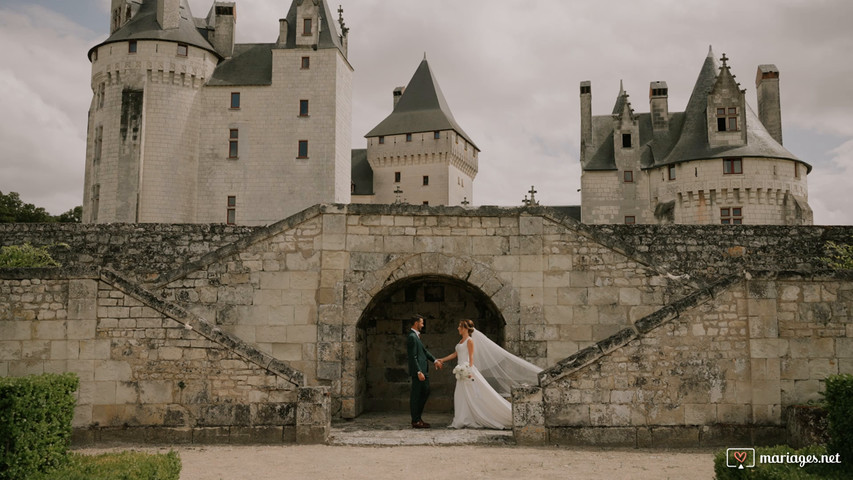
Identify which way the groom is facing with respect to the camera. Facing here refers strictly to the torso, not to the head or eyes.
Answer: to the viewer's right

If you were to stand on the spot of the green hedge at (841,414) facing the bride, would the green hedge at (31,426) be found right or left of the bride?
left

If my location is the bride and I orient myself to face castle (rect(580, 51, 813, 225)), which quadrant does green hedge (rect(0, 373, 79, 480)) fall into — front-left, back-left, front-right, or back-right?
back-left

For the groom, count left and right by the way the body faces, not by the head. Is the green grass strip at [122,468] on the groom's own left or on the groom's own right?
on the groom's own right

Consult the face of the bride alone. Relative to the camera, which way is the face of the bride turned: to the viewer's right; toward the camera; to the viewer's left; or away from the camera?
to the viewer's left

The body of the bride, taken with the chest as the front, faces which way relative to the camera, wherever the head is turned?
to the viewer's left

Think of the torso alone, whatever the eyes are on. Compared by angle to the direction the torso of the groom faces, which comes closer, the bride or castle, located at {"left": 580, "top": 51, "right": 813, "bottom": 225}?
the bride

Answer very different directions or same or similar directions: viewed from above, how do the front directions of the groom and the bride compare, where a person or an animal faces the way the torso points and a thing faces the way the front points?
very different directions

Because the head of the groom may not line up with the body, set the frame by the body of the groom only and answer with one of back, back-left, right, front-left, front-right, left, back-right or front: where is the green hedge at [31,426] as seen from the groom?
back-right

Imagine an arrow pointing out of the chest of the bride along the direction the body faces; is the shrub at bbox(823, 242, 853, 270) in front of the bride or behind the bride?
behind

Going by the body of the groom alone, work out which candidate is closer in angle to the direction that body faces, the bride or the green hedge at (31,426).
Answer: the bride

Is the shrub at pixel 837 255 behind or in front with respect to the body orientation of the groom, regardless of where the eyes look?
in front

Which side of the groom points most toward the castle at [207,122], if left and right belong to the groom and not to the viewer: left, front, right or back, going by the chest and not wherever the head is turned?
left
